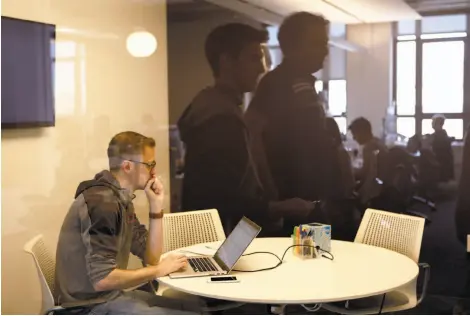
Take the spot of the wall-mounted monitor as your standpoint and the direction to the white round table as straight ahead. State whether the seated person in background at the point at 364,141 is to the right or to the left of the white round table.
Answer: left

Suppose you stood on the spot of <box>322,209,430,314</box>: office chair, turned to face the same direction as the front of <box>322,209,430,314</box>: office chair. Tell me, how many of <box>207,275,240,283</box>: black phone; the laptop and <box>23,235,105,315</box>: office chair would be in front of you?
3

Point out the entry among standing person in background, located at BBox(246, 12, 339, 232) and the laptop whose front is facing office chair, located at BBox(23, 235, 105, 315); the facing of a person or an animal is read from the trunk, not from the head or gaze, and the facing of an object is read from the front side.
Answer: the laptop

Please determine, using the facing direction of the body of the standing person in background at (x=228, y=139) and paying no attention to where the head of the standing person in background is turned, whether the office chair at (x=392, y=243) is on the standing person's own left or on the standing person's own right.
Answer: on the standing person's own right

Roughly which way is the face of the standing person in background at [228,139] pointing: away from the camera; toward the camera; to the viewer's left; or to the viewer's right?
to the viewer's right

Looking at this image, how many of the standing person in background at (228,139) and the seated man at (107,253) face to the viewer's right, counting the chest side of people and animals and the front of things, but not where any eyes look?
2

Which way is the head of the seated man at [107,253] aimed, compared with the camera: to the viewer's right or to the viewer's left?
to the viewer's right

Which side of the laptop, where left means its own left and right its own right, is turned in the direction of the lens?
left

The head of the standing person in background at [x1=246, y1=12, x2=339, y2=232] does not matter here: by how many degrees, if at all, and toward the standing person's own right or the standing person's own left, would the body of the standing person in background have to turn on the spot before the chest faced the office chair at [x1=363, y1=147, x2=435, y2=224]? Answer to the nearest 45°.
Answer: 0° — they already face it

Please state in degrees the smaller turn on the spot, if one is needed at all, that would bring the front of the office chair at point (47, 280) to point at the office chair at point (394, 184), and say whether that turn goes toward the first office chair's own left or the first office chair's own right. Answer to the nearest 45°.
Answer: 0° — it already faces it

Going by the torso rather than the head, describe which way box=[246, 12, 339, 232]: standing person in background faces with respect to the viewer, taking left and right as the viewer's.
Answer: facing to the right of the viewer
